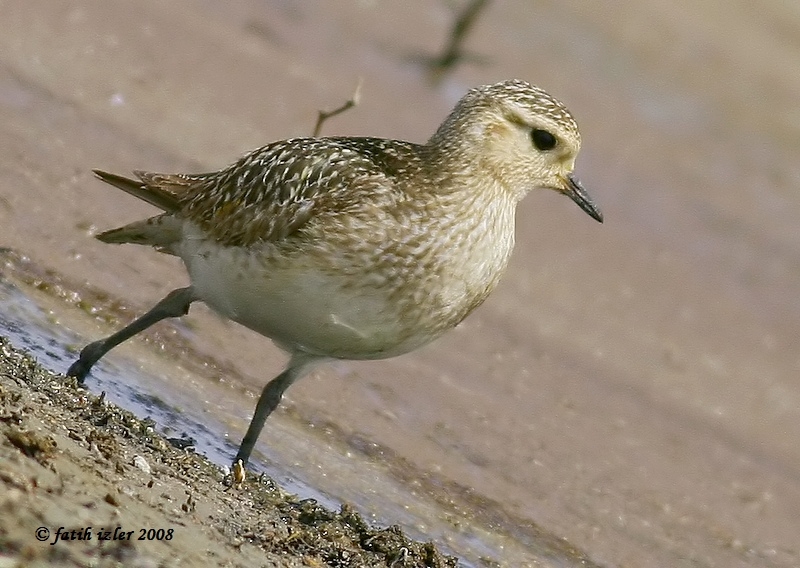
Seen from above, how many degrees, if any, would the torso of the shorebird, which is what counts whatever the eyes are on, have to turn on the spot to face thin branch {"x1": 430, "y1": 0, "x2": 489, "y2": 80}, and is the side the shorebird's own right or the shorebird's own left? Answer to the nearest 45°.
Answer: approximately 90° to the shorebird's own left

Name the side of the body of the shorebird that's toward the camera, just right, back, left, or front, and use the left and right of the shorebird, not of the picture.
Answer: right
